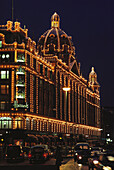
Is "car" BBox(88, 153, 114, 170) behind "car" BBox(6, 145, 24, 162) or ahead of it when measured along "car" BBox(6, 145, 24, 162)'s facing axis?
behind

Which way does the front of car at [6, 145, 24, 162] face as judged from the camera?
facing away from the viewer

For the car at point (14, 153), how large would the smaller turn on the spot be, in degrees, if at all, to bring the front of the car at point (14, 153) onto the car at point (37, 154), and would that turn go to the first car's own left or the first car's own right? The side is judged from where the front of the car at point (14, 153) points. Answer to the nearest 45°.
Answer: approximately 135° to the first car's own right

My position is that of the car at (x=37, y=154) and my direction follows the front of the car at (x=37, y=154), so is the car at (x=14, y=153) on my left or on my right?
on my left

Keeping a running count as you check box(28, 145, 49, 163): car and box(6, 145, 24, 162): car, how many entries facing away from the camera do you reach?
2

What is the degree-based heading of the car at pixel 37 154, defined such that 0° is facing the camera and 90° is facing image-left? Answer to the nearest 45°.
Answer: approximately 180°
